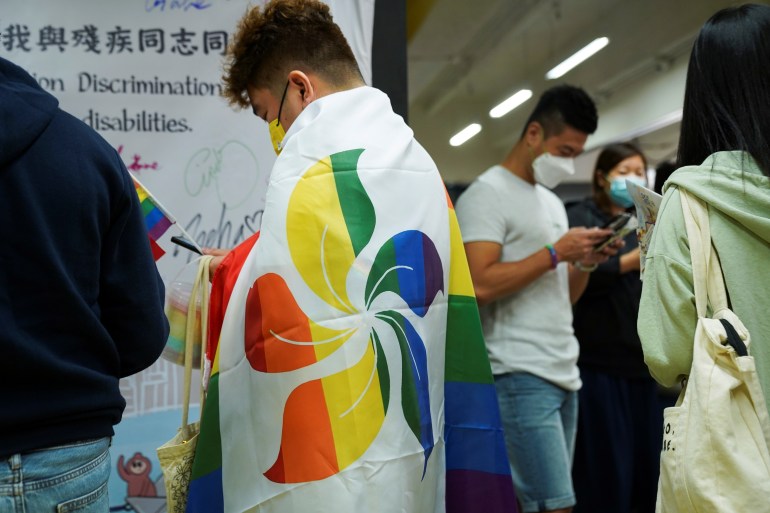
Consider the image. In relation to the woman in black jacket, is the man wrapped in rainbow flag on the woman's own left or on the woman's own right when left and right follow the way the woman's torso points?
on the woman's own right

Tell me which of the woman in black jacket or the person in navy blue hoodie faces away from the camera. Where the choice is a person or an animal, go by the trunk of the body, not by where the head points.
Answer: the person in navy blue hoodie

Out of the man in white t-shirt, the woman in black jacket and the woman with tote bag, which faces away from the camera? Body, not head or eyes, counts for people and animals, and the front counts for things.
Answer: the woman with tote bag

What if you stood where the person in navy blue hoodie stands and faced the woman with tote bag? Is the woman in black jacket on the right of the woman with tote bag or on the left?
left

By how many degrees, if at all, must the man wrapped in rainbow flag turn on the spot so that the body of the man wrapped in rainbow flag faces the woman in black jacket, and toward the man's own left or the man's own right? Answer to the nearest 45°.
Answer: approximately 90° to the man's own right

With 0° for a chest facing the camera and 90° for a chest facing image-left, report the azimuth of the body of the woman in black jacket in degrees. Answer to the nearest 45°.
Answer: approximately 315°

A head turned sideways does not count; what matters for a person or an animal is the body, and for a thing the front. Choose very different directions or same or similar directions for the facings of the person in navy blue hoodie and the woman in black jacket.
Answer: very different directions

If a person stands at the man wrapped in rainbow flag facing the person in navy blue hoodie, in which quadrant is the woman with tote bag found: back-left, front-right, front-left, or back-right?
back-left

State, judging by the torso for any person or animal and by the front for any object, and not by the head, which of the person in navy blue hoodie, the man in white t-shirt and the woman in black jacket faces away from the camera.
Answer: the person in navy blue hoodie

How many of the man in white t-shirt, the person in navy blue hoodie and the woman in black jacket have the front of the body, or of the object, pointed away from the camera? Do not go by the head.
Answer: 1

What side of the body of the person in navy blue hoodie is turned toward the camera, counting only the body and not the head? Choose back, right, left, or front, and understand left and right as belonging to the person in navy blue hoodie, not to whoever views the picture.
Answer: back

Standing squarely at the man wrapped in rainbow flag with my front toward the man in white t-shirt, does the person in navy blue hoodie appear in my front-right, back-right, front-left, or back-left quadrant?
back-left

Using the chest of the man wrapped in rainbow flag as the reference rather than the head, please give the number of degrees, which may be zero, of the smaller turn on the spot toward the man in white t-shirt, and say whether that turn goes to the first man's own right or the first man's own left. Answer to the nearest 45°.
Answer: approximately 90° to the first man's own right

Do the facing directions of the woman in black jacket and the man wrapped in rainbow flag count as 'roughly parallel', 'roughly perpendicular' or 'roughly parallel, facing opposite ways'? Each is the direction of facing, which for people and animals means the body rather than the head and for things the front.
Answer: roughly parallel, facing opposite ways

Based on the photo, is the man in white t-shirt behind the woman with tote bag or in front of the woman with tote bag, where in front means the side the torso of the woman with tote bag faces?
in front
